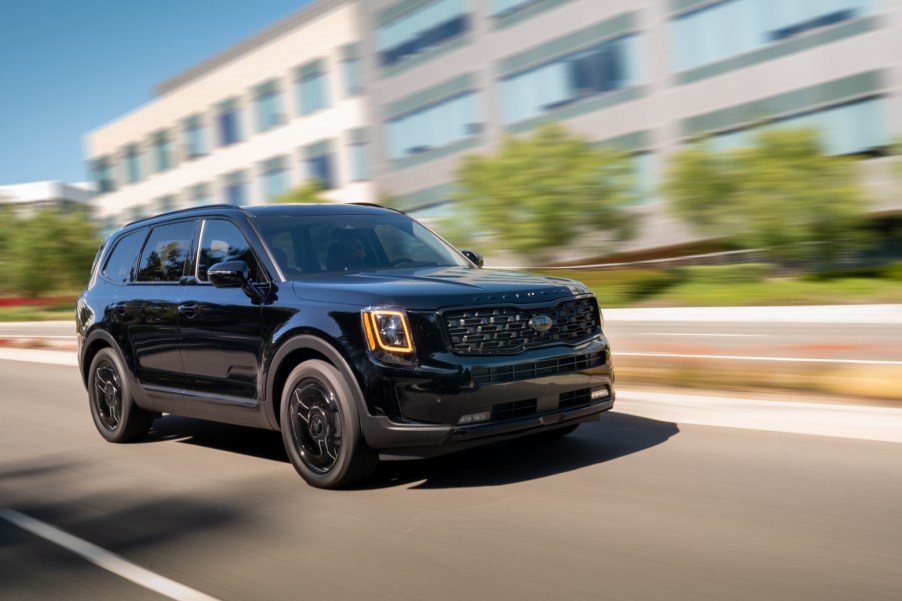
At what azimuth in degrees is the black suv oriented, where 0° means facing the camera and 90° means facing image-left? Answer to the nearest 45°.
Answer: approximately 315°

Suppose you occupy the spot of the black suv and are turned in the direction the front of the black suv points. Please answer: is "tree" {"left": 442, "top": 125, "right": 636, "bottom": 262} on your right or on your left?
on your left

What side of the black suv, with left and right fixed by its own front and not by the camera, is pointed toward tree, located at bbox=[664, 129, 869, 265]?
left
